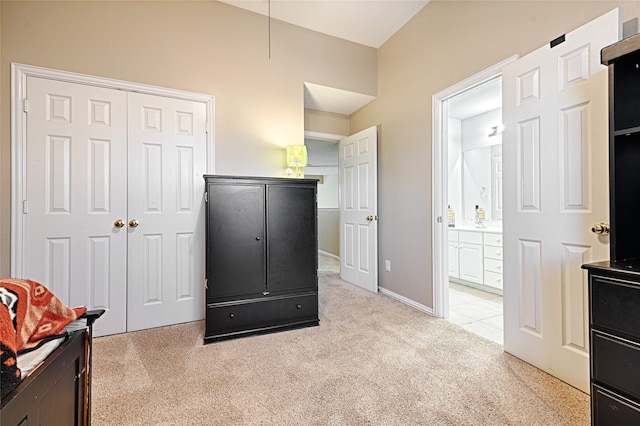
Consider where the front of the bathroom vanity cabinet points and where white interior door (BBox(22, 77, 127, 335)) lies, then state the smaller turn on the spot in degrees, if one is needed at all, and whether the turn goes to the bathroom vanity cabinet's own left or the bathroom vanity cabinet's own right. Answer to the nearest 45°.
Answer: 0° — it already faces it

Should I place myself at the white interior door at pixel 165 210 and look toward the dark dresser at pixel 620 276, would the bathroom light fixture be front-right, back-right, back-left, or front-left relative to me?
front-left

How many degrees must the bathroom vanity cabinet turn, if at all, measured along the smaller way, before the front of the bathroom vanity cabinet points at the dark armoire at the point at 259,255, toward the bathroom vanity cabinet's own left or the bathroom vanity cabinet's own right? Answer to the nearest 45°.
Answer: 0° — it already faces it

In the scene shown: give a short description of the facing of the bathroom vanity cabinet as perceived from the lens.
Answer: facing the viewer and to the left of the viewer

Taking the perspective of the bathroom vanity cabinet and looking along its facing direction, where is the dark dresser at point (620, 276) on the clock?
The dark dresser is roughly at 10 o'clock from the bathroom vanity cabinet.

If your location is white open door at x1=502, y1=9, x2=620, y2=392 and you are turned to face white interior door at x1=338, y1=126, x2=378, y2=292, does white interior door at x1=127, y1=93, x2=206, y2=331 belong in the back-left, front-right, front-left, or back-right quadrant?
front-left

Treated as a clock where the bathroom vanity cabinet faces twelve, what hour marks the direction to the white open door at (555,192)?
The white open door is roughly at 10 o'clock from the bathroom vanity cabinet.

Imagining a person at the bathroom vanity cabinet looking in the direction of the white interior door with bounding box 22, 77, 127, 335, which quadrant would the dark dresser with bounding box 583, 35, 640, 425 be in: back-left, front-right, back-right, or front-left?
front-left
